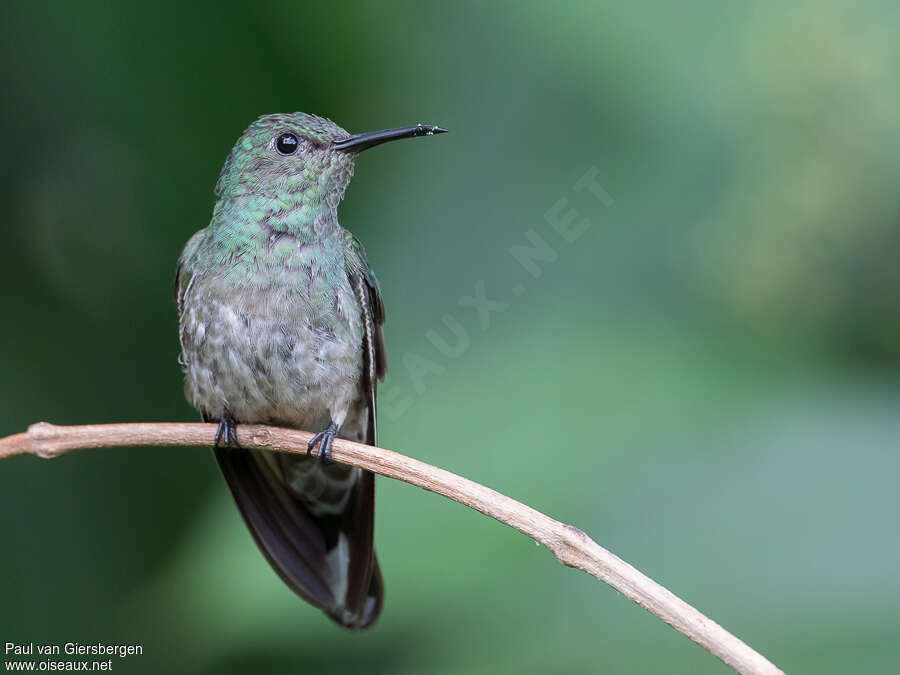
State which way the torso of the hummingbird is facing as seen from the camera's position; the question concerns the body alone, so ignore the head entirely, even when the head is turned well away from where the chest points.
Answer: toward the camera
